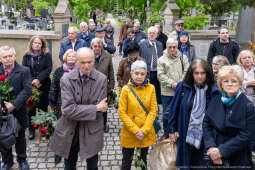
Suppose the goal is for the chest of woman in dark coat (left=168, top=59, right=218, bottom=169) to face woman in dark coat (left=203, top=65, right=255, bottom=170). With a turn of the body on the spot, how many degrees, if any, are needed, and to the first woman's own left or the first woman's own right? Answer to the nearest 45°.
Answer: approximately 45° to the first woman's own left

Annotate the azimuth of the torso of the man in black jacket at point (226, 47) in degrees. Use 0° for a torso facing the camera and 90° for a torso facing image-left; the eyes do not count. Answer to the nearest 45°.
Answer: approximately 0°

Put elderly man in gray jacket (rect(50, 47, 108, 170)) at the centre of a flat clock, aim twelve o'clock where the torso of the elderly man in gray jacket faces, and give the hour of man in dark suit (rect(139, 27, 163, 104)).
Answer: The man in dark suit is roughly at 7 o'clock from the elderly man in gray jacket.
